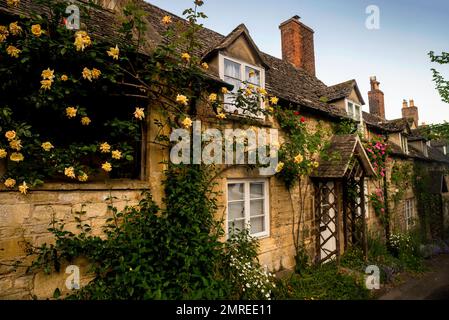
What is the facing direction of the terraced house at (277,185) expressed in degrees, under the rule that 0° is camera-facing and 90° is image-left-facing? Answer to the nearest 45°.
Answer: approximately 315°
